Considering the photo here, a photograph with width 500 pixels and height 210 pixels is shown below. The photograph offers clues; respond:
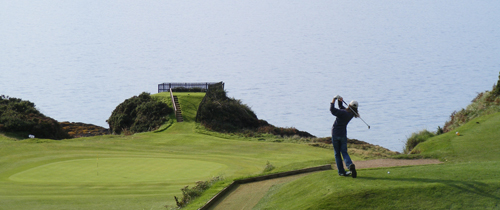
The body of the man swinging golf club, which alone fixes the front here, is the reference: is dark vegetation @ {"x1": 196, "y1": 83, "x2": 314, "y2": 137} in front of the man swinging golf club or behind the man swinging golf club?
in front

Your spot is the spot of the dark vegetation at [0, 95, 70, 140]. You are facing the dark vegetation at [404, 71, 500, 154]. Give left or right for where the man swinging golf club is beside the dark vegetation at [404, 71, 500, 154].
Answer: right

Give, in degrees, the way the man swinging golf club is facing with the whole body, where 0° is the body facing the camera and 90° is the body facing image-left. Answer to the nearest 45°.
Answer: approximately 135°

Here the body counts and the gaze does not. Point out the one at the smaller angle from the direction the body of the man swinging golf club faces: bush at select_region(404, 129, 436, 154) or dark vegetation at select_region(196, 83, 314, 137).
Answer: the dark vegetation

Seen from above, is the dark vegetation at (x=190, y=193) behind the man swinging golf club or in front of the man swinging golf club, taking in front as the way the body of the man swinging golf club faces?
in front

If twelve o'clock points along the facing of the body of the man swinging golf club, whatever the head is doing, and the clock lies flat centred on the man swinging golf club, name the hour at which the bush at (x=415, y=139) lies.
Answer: The bush is roughly at 2 o'clock from the man swinging golf club.

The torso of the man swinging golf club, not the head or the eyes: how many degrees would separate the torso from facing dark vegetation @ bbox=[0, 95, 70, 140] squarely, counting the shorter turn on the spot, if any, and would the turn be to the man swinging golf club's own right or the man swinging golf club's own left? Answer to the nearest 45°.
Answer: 0° — they already face it
